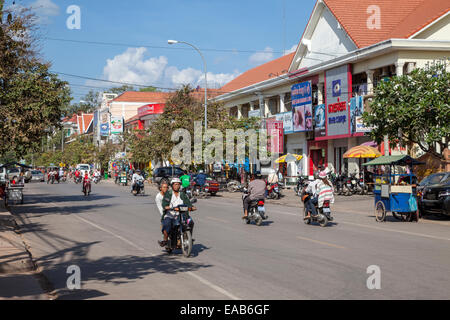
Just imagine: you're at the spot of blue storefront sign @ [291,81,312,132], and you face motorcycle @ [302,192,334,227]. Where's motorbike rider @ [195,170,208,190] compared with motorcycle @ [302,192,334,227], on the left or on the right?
right

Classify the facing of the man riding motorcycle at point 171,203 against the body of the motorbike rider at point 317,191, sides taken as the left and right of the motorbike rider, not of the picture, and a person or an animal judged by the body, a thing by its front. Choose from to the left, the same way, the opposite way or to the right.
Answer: the opposite way

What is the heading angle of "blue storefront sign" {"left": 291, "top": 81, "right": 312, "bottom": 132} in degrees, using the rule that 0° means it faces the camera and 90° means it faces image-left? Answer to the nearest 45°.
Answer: approximately 45°

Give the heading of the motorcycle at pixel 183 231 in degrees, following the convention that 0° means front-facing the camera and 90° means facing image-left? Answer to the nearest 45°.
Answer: approximately 315°

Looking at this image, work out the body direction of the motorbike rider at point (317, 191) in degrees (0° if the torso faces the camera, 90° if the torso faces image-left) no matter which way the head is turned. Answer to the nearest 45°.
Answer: approximately 135°

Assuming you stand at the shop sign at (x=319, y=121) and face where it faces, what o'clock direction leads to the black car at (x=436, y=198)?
The black car is roughly at 10 o'clock from the shop sign.

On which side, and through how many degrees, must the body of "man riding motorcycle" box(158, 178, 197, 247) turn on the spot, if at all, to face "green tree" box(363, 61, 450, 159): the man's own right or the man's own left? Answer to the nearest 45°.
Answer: approximately 90° to the man's own left

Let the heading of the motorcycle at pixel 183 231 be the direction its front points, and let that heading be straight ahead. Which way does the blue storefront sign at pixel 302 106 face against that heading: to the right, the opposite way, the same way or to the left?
to the right

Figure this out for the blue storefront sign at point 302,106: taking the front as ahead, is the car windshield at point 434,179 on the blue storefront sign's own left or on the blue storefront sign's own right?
on the blue storefront sign's own left

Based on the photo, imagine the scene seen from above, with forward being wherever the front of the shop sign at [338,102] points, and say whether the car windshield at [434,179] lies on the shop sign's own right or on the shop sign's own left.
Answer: on the shop sign's own left
